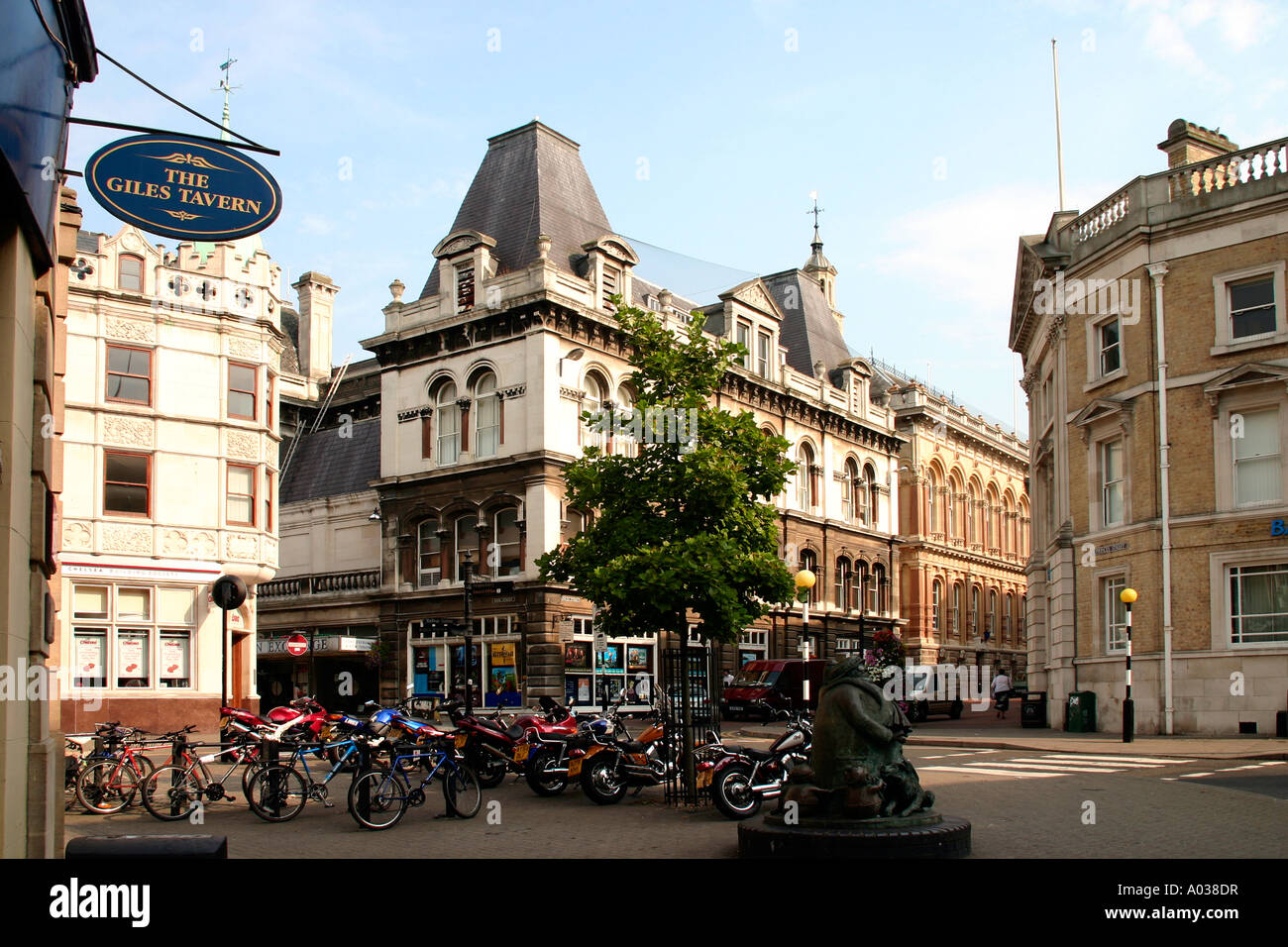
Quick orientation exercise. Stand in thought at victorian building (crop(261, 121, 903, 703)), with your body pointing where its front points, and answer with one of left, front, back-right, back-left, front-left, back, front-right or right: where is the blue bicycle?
front-right

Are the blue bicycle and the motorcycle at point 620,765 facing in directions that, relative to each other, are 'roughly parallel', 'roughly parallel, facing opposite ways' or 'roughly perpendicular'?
roughly parallel

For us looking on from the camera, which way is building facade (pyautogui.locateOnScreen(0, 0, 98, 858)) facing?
facing to the right of the viewer

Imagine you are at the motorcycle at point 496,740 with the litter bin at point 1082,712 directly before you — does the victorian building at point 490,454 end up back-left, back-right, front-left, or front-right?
front-left

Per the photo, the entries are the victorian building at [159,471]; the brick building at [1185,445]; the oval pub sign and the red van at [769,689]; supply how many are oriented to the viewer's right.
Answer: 0

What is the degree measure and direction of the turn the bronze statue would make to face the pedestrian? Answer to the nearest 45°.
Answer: approximately 90° to its left

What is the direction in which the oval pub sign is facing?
toward the camera

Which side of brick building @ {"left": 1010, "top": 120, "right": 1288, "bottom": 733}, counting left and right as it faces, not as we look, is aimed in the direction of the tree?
front

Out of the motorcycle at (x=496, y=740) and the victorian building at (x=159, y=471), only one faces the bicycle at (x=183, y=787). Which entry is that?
the victorian building

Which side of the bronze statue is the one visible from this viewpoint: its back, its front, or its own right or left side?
right

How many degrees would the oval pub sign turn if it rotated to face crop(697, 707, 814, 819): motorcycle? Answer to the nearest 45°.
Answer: approximately 135° to its left

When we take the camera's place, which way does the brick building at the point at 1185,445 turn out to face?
facing the viewer and to the left of the viewer

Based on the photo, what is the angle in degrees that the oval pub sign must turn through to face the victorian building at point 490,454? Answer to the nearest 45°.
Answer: approximately 180°

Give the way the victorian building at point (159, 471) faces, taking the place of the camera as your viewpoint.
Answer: facing the viewer
